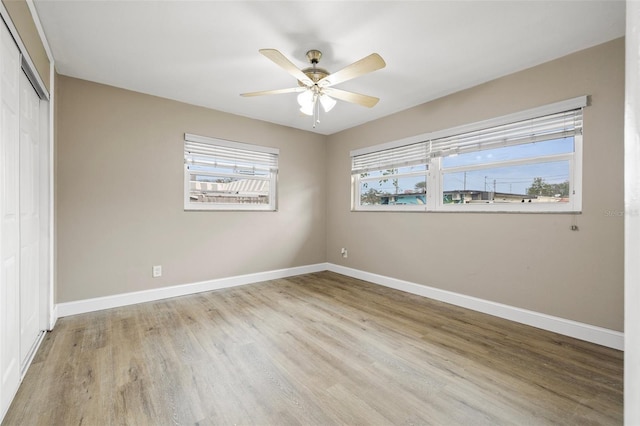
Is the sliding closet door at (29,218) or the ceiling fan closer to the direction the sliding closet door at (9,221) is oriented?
the ceiling fan

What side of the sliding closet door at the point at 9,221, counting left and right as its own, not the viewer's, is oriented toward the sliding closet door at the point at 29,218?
left

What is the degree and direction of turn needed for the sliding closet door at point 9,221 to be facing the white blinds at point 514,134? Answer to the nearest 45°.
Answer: approximately 45° to its right

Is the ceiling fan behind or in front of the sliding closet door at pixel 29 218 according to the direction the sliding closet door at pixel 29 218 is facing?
in front

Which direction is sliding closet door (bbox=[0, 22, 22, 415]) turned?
to the viewer's right

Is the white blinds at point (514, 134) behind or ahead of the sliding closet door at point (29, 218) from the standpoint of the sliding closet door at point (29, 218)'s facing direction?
ahead

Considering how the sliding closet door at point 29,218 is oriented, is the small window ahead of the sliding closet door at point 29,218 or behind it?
ahead

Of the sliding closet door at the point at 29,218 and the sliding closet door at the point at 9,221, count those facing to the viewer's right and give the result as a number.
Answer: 2

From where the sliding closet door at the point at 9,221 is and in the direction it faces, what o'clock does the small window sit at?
The small window is roughly at 11 o'clock from the sliding closet door.

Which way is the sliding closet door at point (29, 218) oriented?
to the viewer's right
